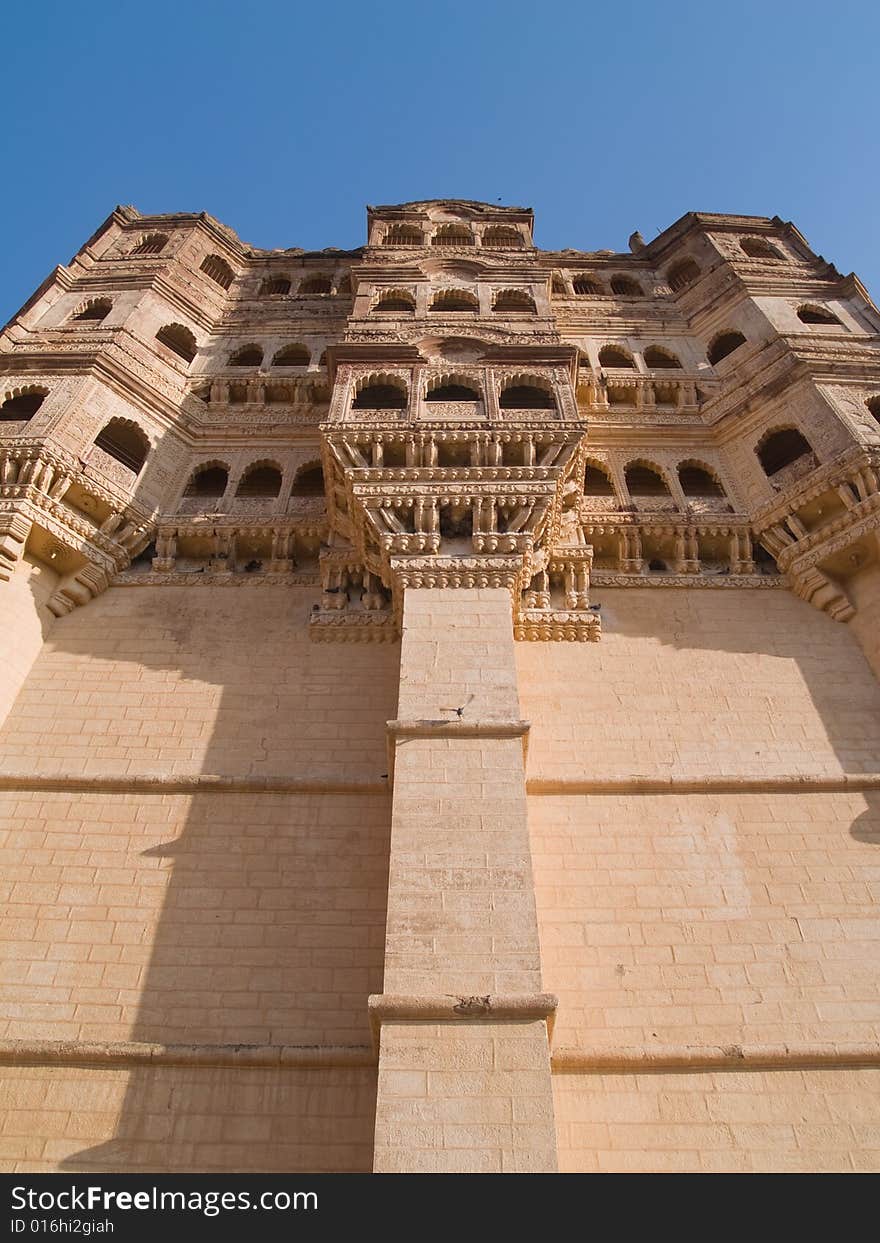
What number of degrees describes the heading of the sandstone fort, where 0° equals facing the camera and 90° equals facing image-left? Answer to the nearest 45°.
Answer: approximately 0°
